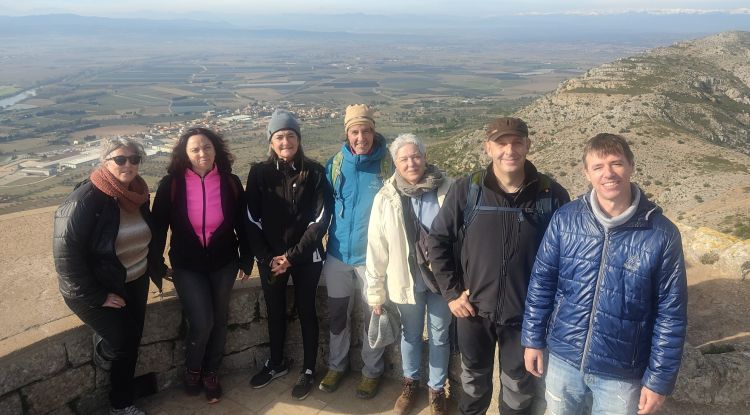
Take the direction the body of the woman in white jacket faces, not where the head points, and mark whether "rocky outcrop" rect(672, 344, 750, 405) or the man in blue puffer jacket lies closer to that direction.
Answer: the man in blue puffer jacket

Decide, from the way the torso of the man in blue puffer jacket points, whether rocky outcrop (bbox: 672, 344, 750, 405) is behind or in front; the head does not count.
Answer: behind

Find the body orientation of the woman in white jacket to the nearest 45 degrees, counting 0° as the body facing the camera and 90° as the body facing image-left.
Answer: approximately 0°

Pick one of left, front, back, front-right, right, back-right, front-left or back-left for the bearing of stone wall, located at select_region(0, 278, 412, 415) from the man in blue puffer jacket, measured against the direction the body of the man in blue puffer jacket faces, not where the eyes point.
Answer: right

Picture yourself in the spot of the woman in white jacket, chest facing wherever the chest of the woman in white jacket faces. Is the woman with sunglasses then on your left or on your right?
on your right

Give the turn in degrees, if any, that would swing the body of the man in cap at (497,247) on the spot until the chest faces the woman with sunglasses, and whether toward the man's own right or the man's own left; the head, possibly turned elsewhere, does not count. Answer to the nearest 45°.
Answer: approximately 90° to the man's own right

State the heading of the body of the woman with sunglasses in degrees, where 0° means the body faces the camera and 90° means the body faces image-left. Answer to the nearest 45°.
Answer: approximately 315°
